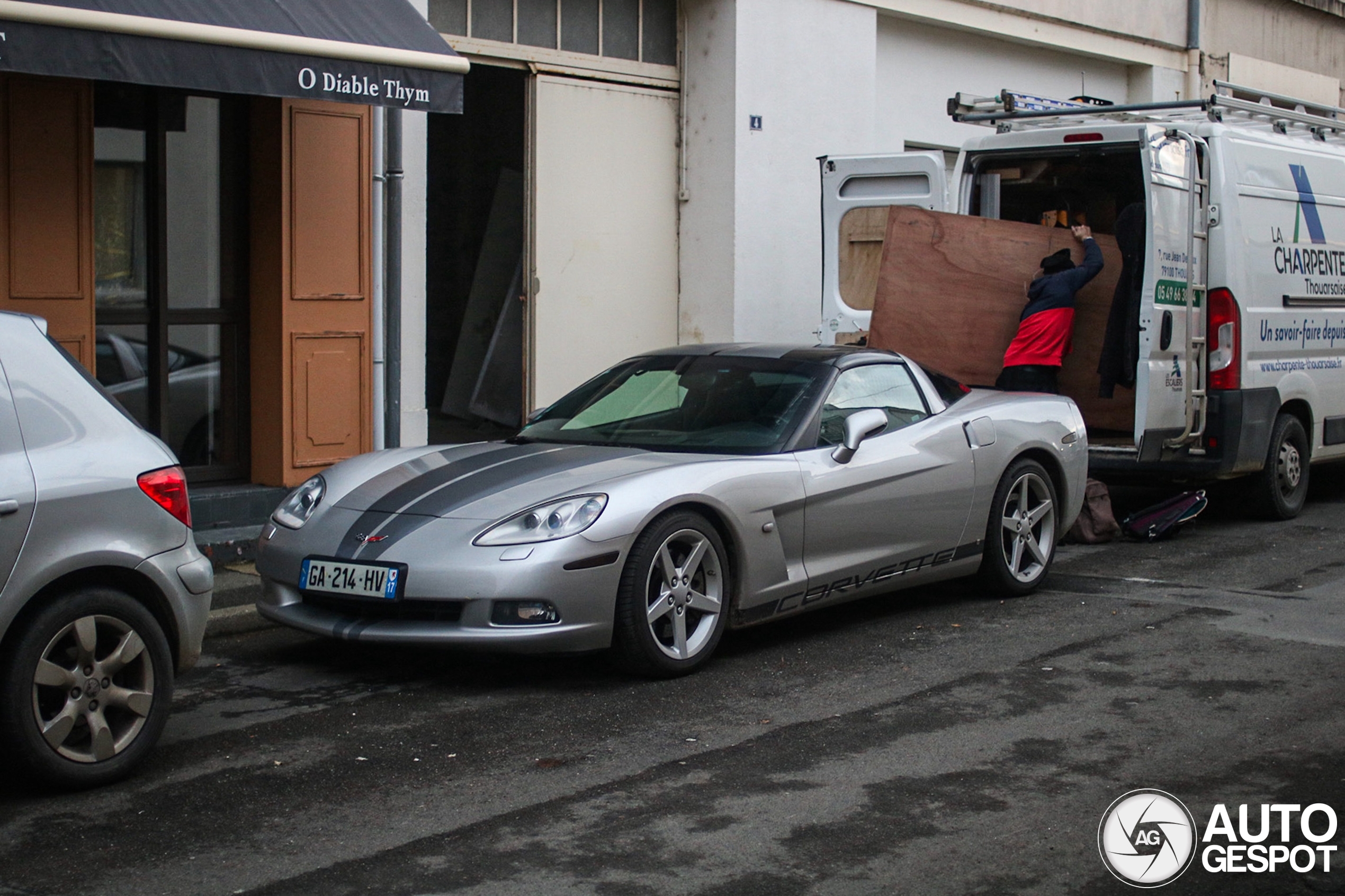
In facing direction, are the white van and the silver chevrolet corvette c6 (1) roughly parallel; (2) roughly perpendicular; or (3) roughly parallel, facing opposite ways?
roughly parallel, facing opposite ways

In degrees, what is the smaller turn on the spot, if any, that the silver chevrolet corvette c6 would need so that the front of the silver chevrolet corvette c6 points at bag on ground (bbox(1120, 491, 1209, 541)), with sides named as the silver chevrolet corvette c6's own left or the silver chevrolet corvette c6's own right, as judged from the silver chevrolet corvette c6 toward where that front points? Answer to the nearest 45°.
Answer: approximately 180°

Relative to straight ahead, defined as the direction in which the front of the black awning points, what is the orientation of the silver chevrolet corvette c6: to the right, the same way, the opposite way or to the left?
to the right

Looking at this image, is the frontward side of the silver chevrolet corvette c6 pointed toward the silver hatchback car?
yes

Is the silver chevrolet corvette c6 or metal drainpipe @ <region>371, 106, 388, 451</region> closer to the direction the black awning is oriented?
the silver chevrolet corvette c6

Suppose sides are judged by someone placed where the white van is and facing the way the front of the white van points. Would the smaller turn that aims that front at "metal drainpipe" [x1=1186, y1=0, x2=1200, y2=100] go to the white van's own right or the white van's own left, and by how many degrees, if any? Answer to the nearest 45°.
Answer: approximately 45° to the white van's own left

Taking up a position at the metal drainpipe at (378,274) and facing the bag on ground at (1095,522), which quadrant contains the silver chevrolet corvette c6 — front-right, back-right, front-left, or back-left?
front-right

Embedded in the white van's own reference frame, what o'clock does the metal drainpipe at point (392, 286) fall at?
The metal drainpipe is roughly at 7 o'clock from the white van.

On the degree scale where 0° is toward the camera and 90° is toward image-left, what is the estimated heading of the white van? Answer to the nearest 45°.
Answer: approximately 225°

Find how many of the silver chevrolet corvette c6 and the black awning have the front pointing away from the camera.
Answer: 0

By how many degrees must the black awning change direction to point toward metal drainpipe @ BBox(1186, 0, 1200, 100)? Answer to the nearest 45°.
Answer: approximately 90° to its left

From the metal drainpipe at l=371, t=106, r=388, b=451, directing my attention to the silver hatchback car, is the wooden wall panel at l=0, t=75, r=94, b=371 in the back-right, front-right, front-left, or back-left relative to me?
front-right

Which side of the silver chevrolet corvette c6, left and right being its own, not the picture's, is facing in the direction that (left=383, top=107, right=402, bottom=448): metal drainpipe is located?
right

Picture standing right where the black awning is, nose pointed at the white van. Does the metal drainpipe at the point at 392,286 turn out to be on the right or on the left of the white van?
left

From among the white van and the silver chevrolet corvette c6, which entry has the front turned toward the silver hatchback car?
the silver chevrolet corvette c6

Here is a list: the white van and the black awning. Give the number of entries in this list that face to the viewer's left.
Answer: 0

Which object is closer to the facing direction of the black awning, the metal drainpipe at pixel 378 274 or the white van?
the white van

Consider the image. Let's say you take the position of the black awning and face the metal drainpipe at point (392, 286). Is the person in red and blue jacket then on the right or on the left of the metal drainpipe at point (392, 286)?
right

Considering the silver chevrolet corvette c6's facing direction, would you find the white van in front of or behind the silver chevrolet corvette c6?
behind

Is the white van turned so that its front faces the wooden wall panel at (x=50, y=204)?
no

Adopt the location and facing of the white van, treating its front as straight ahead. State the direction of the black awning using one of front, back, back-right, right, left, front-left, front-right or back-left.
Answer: back

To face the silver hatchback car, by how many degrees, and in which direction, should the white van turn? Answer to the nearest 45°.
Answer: approximately 180°

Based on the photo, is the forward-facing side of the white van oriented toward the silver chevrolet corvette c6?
no
